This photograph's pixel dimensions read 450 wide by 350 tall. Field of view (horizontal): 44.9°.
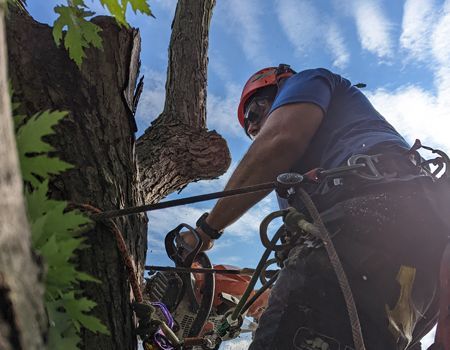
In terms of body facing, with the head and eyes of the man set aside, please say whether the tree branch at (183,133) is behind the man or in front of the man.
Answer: in front

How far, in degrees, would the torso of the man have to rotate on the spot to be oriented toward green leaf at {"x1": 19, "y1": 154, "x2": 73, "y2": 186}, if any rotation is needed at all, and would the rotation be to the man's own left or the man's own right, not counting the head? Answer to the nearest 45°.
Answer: approximately 45° to the man's own left

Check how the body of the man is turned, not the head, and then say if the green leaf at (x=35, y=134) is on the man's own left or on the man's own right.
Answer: on the man's own left

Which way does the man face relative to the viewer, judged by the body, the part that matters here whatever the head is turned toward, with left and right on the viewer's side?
facing to the left of the viewer

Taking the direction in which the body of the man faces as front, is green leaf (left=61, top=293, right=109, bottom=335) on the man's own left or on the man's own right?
on the man's own left

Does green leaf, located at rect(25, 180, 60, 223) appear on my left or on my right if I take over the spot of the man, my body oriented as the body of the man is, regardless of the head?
on my left

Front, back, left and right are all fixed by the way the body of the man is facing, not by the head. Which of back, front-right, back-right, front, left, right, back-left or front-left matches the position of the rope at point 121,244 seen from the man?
front-left

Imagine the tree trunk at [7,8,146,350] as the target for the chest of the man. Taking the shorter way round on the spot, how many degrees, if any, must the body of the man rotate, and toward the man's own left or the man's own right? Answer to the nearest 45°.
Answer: approximately 45° to the man's own left
